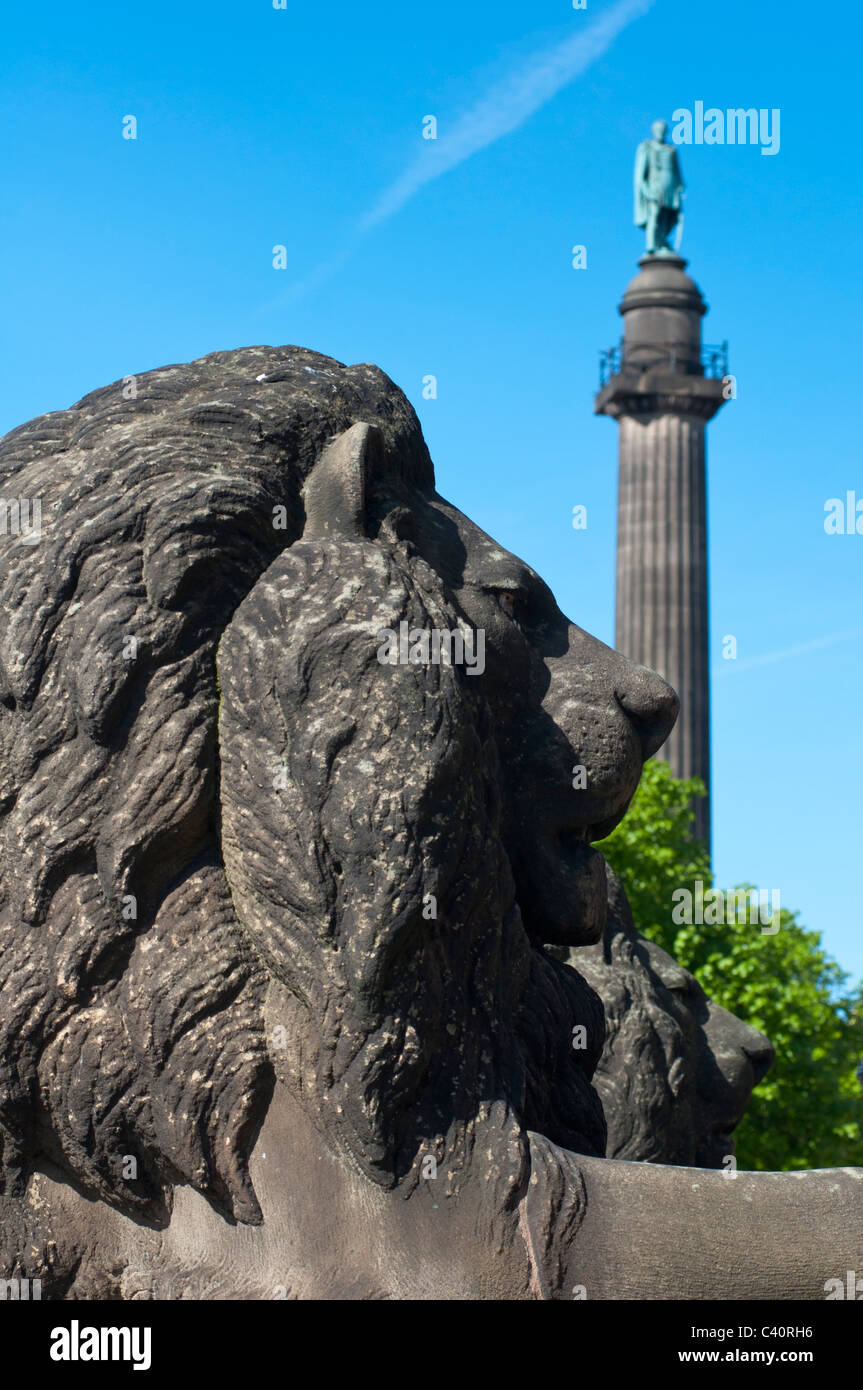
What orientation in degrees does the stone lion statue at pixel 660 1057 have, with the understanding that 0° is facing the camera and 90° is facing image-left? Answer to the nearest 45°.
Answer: approximately 270°

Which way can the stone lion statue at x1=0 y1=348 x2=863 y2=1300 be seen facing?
to the viewer's right

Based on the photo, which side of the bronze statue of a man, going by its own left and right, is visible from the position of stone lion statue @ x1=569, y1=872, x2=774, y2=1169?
front

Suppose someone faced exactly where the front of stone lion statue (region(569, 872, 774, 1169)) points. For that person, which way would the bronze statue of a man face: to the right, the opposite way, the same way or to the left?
to the right

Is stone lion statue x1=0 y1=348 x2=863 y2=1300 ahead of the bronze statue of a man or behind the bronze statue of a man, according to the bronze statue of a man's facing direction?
ahead

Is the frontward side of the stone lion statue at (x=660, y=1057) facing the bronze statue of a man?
no

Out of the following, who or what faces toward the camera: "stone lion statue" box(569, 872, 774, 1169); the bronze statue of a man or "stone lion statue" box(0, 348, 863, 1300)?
the bronze statue of a man

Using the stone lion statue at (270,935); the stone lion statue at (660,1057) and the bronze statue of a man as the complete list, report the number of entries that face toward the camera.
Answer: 1

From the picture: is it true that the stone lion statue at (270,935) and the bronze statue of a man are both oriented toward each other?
no

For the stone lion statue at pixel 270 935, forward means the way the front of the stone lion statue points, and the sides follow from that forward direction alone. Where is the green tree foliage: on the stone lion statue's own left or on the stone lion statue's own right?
on the stone lion statue's own left

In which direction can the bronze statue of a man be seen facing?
toward the camera

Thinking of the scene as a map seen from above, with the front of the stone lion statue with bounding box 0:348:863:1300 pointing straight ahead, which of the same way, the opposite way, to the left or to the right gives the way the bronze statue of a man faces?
to the right

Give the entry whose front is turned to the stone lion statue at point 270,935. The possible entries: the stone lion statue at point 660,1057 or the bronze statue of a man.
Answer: the bronze statue of a man

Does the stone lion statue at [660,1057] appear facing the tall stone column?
no

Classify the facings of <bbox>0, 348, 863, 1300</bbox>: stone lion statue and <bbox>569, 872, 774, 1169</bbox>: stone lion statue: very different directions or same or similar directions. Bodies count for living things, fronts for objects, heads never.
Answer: same or similar directions

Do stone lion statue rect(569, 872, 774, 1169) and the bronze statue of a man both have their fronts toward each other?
no
